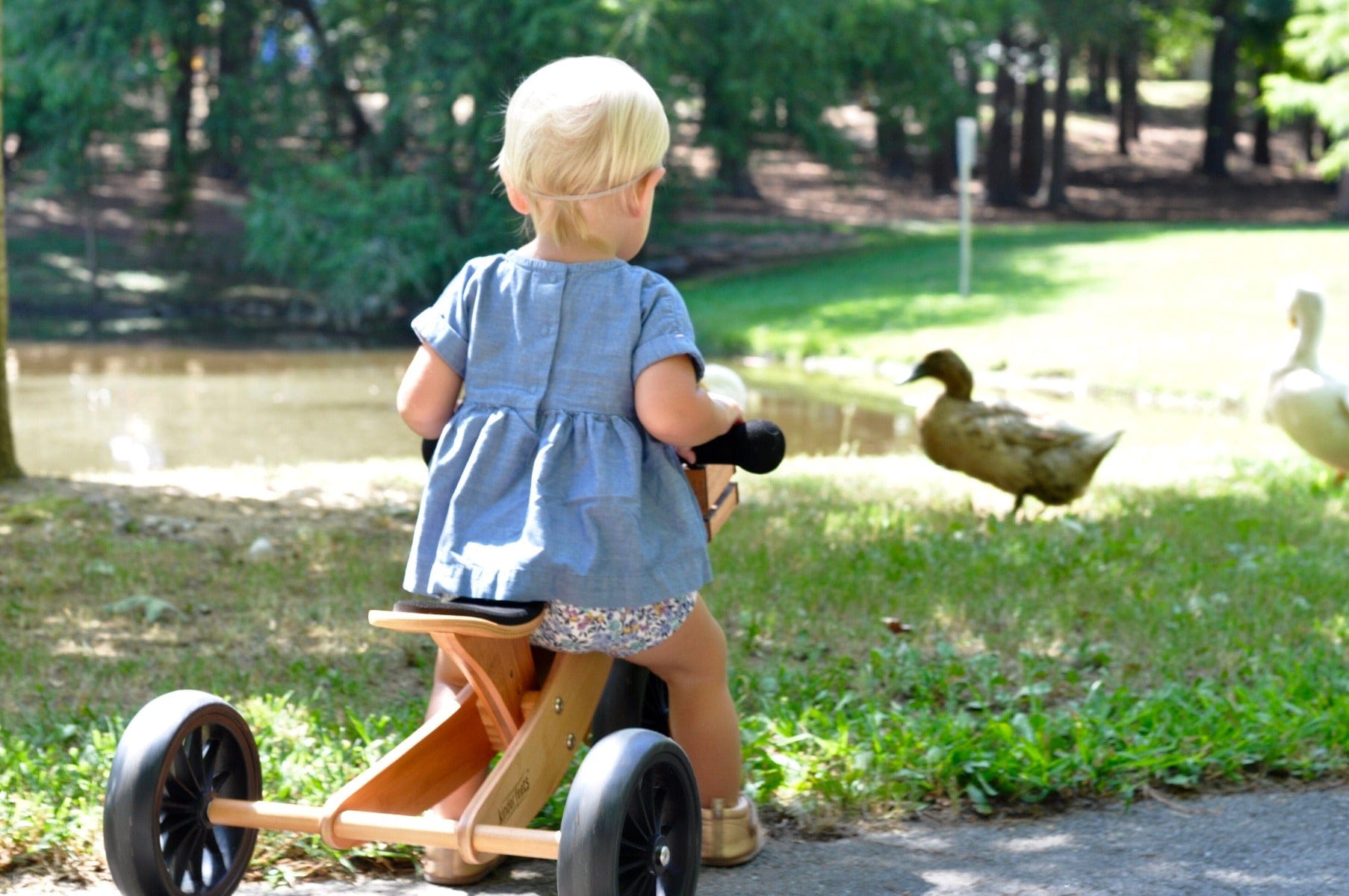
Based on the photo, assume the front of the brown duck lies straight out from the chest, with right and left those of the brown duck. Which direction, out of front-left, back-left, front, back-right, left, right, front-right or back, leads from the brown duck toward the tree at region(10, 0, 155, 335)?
front-right

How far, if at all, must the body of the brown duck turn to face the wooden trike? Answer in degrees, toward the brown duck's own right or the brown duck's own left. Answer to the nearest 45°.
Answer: approximately 90° to the brown duck's own left

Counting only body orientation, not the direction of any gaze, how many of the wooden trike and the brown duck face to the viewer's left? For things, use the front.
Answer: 1

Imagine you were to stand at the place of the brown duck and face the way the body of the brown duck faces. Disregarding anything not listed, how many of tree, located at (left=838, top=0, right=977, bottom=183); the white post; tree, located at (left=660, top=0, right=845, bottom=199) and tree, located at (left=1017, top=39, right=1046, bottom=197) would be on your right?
4

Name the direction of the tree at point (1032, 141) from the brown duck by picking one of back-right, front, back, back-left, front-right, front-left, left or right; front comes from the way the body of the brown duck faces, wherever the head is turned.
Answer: right

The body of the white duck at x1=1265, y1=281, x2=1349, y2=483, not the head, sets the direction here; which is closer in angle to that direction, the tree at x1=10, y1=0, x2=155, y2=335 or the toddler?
the toddler

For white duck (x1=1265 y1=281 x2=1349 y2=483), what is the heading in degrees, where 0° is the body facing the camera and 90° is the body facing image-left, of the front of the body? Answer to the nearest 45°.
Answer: approximately 45°

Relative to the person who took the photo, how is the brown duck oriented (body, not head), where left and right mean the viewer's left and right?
facing to the left of the viewer

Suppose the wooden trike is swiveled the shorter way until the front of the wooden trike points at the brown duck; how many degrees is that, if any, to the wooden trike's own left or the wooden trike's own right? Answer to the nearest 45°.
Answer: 0° — it already faces it

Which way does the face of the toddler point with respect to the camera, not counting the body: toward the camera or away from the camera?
away from the camera

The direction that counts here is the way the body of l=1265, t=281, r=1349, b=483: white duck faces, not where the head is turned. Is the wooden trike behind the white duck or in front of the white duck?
in front

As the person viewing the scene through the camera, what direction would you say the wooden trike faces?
facing away from the viewer and to the right of the viewer

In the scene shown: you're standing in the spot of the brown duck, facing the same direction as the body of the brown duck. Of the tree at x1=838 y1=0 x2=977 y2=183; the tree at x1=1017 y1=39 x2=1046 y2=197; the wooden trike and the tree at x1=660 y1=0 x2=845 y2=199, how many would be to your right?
3

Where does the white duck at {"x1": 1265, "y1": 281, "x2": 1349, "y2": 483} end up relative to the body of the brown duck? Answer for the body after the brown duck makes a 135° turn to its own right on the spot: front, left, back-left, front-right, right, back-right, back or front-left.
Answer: front
